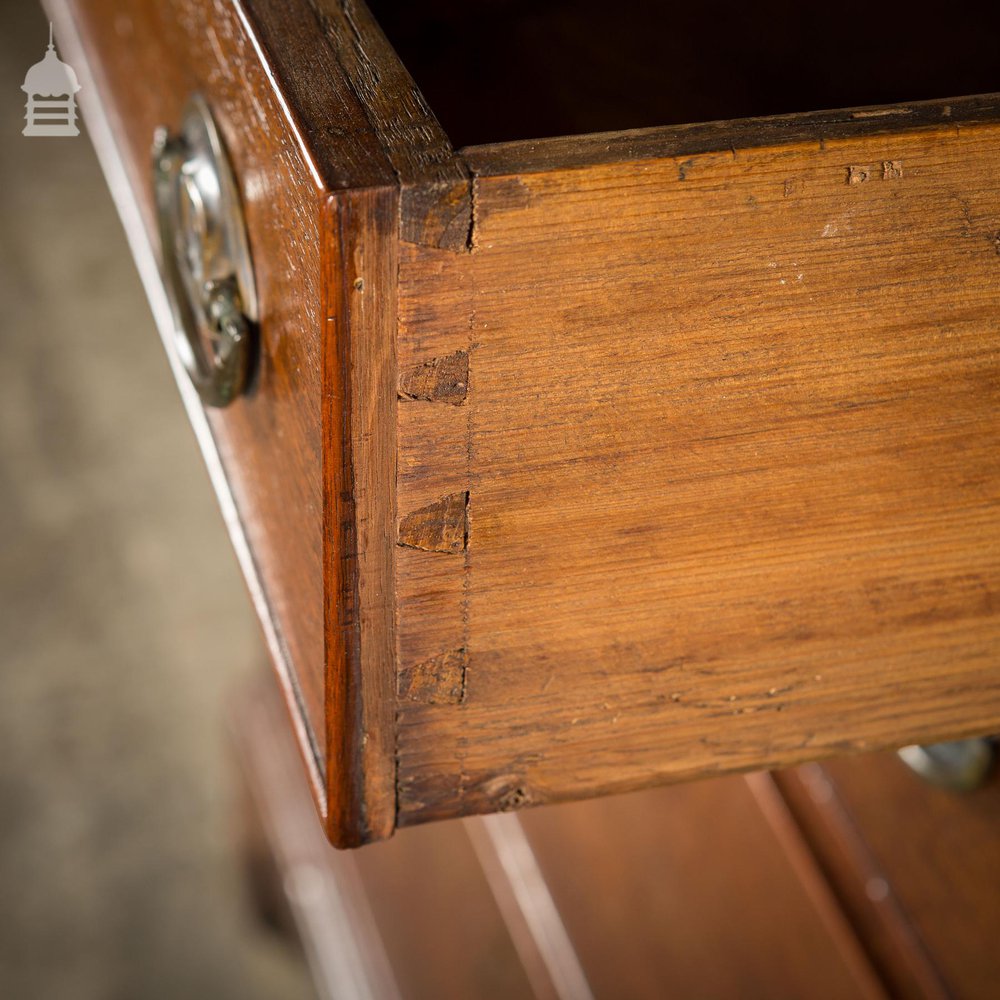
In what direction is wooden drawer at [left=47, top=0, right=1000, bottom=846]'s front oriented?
to the viewer's left
